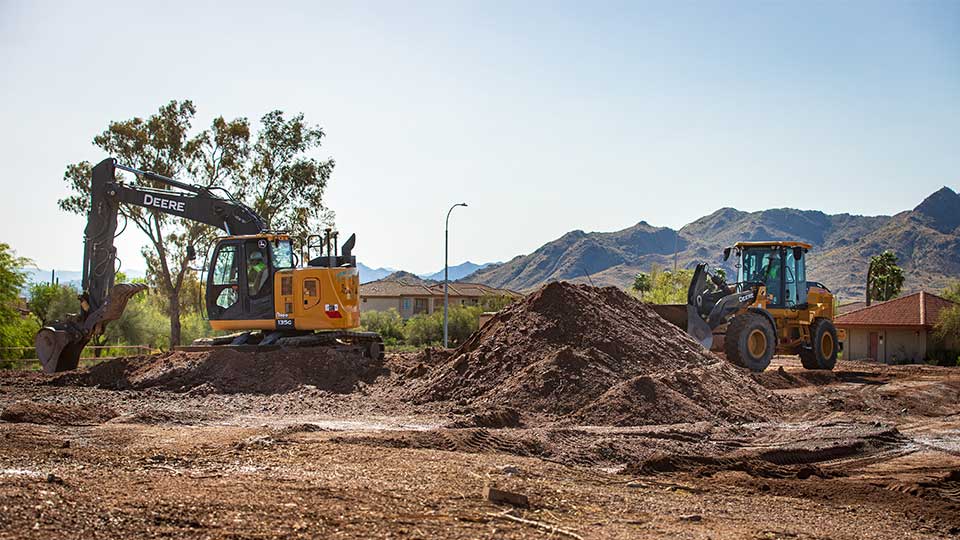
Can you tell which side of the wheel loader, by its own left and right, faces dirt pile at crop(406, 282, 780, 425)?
front

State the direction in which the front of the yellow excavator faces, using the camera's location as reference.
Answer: facing to the left of the viewer

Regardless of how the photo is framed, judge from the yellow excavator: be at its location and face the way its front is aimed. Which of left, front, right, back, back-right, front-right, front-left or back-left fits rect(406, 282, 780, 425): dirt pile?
back-left

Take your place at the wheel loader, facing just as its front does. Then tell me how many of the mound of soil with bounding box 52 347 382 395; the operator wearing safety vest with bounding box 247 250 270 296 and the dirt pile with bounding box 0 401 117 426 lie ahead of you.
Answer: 3

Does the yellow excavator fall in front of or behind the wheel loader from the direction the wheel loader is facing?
in front

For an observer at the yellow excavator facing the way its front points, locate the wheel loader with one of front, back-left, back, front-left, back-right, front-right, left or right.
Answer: back

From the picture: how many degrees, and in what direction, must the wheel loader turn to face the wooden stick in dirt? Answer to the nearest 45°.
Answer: approximately 45° to its left

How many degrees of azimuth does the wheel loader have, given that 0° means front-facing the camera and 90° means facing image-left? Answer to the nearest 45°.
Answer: approximately 45°

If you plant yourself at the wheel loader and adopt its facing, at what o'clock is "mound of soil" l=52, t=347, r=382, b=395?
The mound of soil is roughly at 12 o'clock from the wheel loader.

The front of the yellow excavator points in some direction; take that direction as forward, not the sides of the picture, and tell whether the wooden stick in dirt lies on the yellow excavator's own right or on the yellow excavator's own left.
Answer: on the yellow excavator's own left

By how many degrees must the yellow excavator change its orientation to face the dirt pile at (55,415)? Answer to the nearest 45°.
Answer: approximately 45° to its left

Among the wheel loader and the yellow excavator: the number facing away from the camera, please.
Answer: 0
